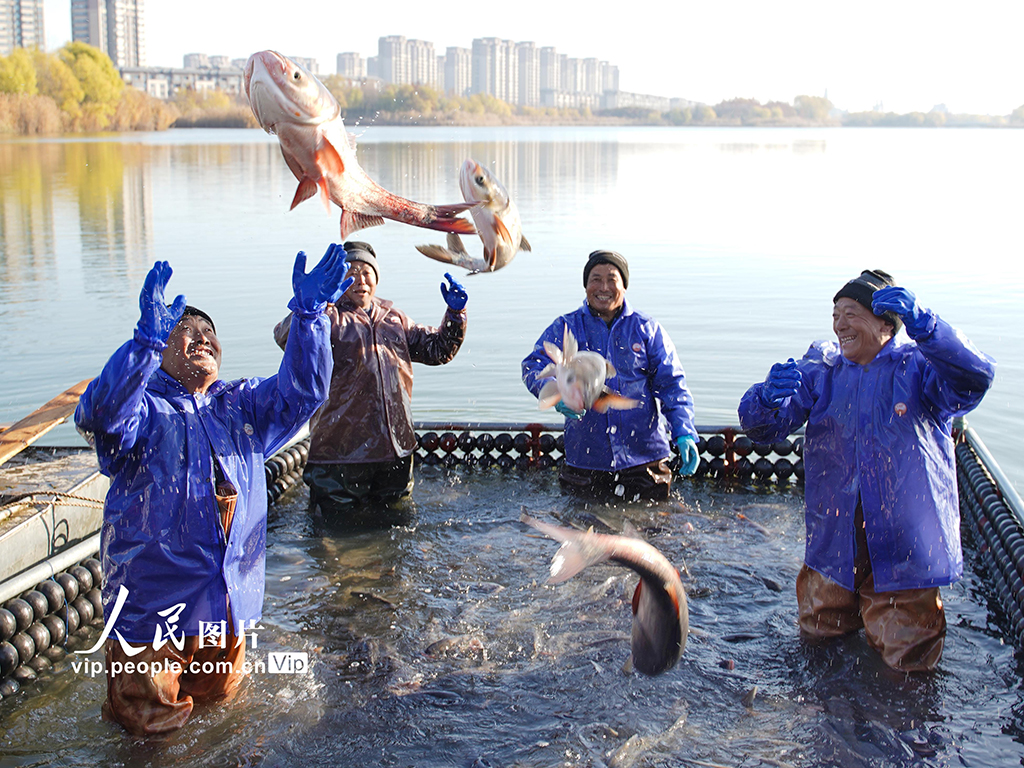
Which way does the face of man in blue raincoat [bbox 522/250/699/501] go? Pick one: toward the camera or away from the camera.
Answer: toward the camera

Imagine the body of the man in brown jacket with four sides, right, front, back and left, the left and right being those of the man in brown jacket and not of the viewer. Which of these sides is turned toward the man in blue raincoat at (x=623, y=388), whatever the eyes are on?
left

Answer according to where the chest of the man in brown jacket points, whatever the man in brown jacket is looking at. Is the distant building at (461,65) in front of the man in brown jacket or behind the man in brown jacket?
behind

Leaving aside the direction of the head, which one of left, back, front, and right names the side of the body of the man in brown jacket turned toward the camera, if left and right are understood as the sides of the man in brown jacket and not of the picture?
front

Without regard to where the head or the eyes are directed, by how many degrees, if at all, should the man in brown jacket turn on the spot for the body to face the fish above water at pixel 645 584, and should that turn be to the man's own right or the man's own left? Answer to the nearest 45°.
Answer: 0° — they already face it

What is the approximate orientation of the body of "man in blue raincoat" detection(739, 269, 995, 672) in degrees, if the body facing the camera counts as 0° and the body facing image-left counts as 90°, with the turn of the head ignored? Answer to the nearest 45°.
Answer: approximately 45°

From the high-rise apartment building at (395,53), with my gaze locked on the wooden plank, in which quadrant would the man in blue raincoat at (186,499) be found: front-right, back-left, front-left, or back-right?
front-left

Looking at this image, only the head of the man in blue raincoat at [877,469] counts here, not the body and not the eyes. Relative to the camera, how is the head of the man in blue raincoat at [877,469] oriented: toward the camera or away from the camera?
toward the camera

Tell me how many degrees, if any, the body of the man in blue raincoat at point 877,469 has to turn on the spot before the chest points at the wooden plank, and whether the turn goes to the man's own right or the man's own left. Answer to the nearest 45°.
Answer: approximately 45° to the man's own right

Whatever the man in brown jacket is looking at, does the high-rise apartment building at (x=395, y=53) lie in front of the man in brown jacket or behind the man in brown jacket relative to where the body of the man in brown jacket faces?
behind

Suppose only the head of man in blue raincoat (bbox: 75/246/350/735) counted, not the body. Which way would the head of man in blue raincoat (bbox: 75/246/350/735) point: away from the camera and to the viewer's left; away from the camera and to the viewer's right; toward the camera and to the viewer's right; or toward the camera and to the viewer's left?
toward the camera and to the viewer's right

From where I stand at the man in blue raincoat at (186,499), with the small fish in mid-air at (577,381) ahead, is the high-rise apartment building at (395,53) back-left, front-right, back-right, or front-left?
front-left

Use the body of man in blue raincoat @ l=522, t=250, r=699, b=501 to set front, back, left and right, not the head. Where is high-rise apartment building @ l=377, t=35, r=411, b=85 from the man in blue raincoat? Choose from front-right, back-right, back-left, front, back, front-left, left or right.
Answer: back-right
